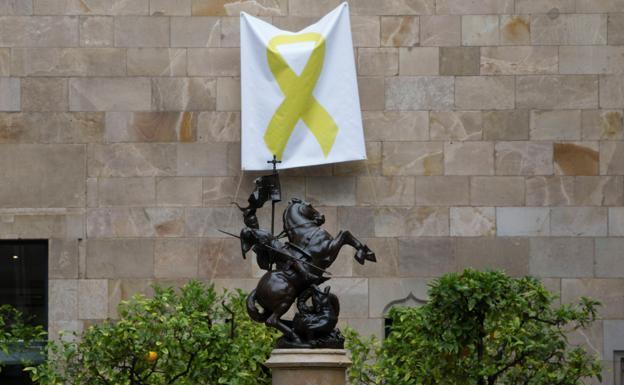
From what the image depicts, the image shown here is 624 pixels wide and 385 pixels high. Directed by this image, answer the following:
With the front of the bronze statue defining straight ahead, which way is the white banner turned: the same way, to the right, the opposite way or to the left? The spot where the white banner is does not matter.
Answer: to the right

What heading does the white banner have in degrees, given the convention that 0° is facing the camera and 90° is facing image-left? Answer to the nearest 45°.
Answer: approximately 0°

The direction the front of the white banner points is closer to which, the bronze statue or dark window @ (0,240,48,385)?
the bronze statue

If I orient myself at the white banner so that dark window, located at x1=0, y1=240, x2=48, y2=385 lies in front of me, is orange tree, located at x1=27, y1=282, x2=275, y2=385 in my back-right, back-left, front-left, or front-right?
front-left

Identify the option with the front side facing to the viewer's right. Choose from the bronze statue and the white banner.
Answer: the bronze statue

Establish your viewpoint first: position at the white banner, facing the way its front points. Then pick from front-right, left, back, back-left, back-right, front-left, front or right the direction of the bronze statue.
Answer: front

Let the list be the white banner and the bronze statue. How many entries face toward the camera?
1

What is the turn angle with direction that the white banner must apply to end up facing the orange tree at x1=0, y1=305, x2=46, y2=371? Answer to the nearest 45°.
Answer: approximately 90° to its right

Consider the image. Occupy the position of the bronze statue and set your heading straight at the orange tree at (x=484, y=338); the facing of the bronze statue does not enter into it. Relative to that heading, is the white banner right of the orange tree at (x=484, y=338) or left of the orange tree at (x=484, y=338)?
left

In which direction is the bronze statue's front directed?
to the viewer's right

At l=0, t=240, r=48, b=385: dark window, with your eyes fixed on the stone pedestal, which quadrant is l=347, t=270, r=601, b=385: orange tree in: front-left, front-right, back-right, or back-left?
front-left

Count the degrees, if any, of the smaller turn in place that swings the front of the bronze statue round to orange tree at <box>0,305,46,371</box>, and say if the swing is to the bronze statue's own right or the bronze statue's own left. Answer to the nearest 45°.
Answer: approximately 135° to the bronze statue's own left
